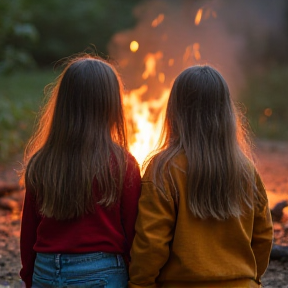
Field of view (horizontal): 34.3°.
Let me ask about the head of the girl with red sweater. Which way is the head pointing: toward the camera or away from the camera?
away from the camera

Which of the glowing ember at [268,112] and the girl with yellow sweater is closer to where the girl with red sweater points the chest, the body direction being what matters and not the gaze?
the glowing ember

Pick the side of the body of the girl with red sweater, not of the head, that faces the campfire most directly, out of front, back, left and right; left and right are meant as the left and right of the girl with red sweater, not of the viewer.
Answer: front

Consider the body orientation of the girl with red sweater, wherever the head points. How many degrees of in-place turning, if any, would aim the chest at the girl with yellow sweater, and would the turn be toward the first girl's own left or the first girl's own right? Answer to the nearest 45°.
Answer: approximately 90° to the first girl's own right

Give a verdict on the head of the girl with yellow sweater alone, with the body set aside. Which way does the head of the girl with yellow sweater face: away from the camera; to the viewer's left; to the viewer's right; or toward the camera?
away from the camera

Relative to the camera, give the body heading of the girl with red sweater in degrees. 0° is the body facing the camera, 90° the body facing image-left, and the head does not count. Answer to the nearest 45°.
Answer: approximately 180°

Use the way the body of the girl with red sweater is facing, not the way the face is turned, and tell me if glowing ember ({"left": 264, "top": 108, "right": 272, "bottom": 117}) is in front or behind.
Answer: in front
